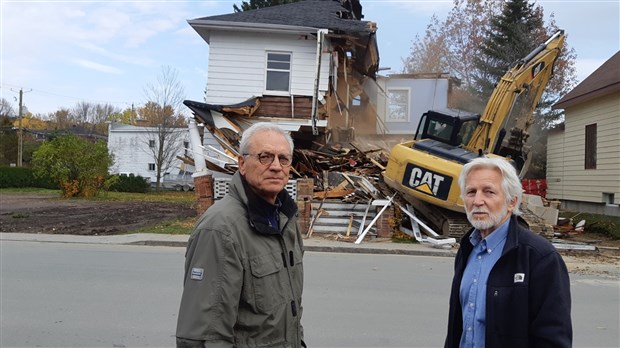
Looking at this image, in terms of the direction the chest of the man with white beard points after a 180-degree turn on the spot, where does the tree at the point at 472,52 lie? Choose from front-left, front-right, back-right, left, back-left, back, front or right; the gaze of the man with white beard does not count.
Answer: front-left

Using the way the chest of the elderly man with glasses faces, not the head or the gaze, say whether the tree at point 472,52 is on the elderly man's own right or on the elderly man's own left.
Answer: on the elderly man's own left

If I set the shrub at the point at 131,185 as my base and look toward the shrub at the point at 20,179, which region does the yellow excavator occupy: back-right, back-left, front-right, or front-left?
back-left

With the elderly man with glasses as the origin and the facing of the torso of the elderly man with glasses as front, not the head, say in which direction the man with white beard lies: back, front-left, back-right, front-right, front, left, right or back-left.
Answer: front-left

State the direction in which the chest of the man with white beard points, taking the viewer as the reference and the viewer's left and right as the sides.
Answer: facing the viewer and to the left of the viewer

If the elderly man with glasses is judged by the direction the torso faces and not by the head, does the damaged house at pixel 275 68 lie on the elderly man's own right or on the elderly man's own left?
on the elderly man's own left

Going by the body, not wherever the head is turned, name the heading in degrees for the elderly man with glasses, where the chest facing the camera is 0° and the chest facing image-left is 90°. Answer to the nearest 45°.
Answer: approximately 315°

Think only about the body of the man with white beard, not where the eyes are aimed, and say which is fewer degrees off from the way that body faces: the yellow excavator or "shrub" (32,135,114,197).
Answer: the shrub

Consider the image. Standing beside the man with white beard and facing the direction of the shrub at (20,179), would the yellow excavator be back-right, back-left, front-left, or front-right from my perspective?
front-right

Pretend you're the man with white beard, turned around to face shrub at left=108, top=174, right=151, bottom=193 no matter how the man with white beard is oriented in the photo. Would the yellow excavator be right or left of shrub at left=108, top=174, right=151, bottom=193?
right

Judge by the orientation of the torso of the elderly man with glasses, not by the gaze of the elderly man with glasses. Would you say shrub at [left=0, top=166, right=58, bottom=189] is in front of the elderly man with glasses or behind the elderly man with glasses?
behind
